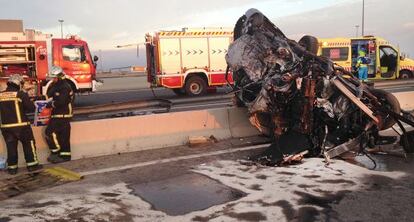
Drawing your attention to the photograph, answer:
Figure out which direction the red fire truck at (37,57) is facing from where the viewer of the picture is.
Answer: facing to the right of the viewer

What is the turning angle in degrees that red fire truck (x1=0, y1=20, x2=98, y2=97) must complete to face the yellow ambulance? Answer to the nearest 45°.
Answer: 0° — it already faces it

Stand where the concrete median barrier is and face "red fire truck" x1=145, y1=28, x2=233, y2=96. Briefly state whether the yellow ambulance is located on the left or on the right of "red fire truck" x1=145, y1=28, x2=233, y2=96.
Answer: right

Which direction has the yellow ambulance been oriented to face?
to the viewer's right

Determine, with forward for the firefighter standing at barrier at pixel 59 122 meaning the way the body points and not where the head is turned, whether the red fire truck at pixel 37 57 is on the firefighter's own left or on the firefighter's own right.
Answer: on the firefighter's own right

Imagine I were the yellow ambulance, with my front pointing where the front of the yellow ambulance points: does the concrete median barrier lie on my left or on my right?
on my right
